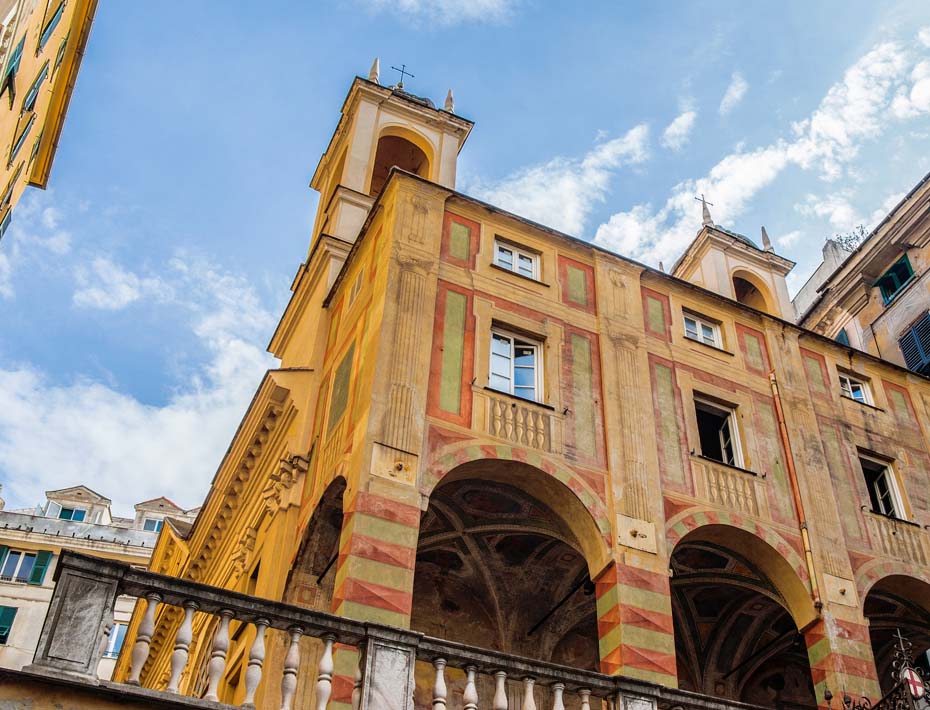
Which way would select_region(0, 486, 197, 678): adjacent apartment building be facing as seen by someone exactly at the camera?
facing the viewer

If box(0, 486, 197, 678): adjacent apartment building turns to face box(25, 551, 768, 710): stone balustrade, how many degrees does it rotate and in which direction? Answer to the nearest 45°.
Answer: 0° — it already faces it

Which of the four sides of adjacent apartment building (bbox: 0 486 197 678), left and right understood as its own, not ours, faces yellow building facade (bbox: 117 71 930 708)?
front

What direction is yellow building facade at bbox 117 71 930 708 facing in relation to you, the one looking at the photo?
facing the viewer and to the right of the viewer

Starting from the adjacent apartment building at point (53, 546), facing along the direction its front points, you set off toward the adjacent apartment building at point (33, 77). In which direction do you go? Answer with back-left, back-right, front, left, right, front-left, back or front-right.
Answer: front

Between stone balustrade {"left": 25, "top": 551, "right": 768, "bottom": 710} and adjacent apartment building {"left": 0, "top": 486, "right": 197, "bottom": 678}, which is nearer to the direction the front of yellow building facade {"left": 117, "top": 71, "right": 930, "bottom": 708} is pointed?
the stone balustrade

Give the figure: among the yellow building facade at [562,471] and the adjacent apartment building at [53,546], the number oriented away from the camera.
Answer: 0

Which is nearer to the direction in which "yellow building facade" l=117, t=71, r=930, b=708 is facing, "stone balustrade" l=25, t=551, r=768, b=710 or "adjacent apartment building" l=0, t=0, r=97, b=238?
the stone balustrade
